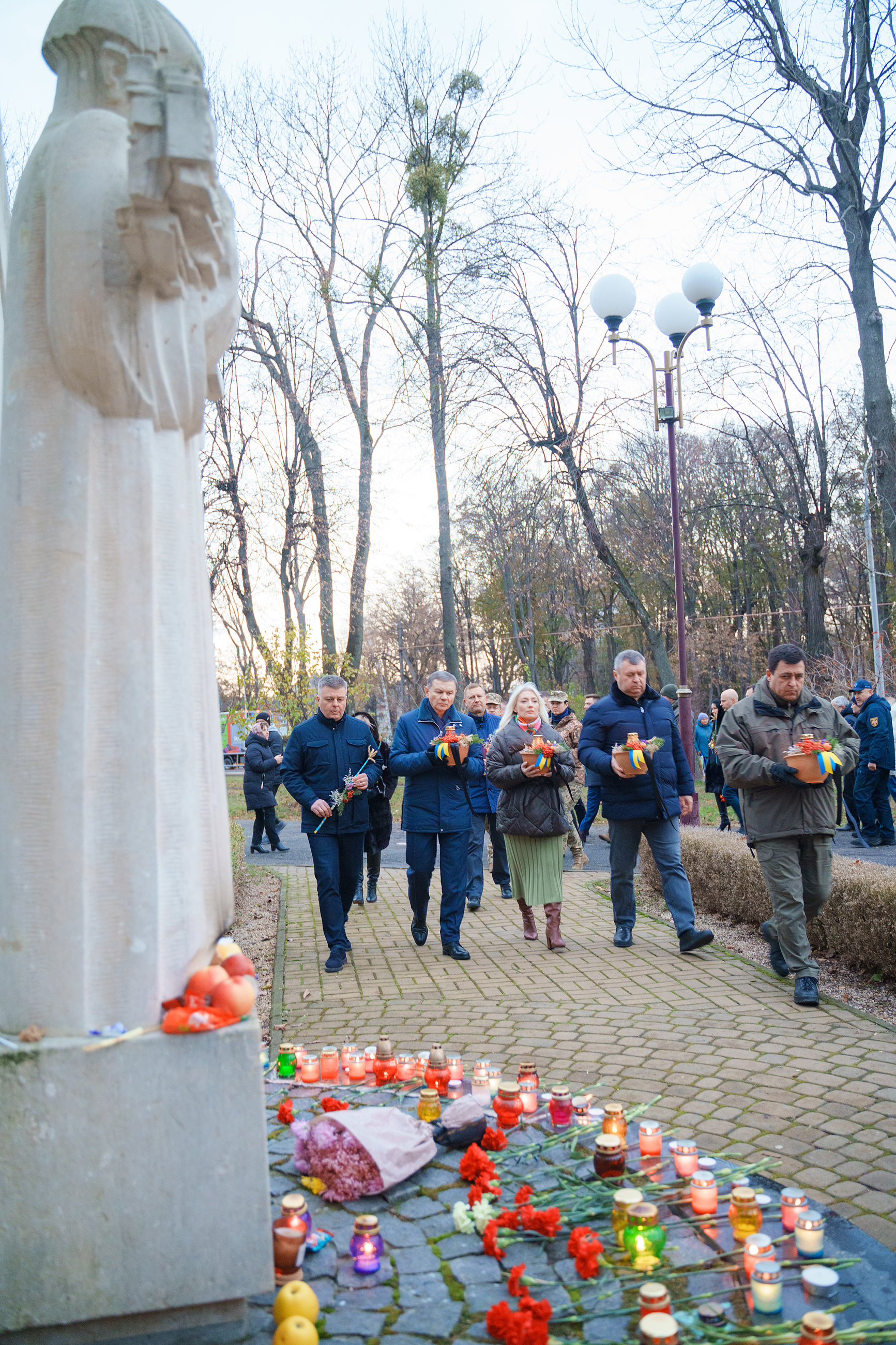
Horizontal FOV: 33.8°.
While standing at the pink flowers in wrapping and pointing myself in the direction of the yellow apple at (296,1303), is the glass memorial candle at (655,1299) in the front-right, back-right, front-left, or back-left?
front-left

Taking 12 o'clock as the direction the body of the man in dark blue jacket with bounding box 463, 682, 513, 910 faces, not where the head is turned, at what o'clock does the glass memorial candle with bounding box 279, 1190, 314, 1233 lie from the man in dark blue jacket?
The glass memorial candle is roughly at 12 o'clock from the man in dark blue jacket.

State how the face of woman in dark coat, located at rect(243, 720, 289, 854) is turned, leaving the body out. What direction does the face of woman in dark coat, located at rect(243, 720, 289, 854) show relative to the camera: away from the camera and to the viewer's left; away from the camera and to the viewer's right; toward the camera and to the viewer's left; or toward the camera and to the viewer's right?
toward the camera and to the viewer's right

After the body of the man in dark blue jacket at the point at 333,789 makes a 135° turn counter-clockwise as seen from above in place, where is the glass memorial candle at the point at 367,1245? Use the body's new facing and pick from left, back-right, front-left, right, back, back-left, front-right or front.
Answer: back-right

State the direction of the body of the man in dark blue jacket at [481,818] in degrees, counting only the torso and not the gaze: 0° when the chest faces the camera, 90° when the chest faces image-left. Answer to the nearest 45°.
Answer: approximately 0°

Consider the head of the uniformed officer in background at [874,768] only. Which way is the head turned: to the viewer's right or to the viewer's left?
to the viewer's left

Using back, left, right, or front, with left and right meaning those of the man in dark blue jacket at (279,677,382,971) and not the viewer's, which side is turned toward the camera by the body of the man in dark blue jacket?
front

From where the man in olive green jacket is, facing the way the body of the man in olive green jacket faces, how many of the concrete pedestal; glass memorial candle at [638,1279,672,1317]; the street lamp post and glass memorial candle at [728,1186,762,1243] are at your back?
1
